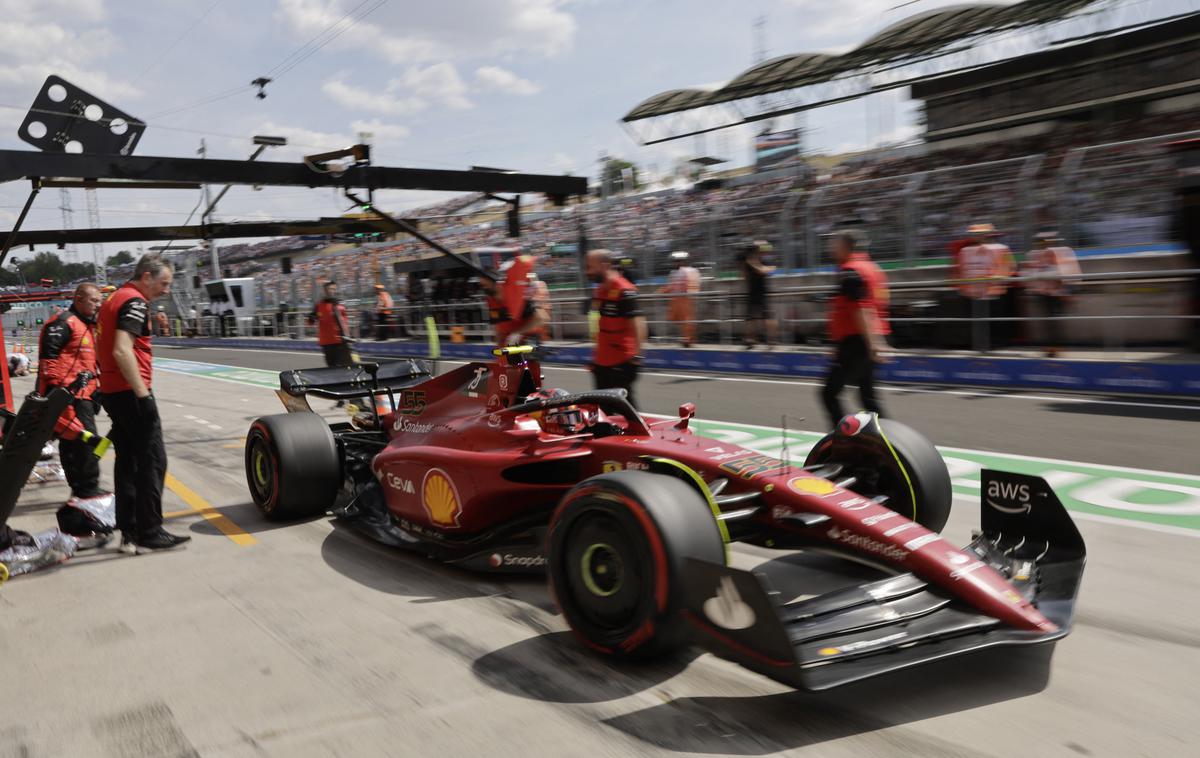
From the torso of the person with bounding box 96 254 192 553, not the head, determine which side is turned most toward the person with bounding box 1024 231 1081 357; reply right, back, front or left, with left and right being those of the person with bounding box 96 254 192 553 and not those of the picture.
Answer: front

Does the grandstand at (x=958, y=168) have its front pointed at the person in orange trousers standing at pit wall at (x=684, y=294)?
yes

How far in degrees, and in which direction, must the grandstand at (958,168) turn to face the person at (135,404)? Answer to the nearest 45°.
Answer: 0° — it already faces them

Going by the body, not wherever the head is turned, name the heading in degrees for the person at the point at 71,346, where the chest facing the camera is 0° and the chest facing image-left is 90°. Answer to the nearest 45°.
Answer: approximately 315°

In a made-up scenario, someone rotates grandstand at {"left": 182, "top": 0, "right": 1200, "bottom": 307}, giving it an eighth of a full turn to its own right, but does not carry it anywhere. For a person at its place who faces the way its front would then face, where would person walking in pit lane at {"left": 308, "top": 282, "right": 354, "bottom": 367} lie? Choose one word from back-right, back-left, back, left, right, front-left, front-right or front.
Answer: front-left

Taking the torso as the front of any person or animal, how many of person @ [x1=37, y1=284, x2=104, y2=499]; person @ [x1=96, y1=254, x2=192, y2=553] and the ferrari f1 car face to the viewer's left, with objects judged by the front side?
0

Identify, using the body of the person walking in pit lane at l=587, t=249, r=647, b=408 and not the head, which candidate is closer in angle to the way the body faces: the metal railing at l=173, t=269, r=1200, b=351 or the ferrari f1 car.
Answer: the ferrari f1 car

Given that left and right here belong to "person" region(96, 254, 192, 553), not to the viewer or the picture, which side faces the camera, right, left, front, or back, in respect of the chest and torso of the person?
right

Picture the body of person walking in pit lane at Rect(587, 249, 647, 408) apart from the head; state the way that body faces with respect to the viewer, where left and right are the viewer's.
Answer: facing the viewer and to the left of the viewer

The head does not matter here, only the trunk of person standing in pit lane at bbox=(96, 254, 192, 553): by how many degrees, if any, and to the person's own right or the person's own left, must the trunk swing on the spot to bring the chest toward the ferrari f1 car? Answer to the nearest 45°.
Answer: approximately 45° to the person's own right
